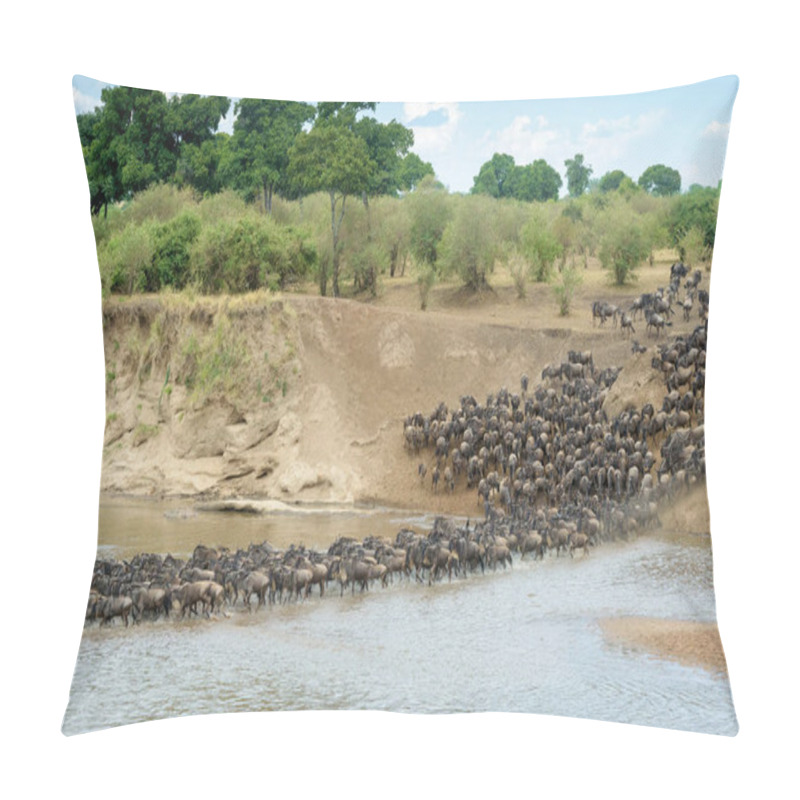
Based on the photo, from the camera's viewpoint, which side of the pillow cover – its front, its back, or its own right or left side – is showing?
front
